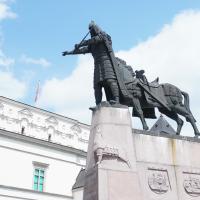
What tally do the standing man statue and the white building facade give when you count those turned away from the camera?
0

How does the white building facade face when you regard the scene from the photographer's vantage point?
facing the viewer and to the right of the viewer

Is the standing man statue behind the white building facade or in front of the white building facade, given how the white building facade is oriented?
in front

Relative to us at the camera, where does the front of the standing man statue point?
facing the viewer and to the left of the viewer

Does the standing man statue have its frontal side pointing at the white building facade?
no
